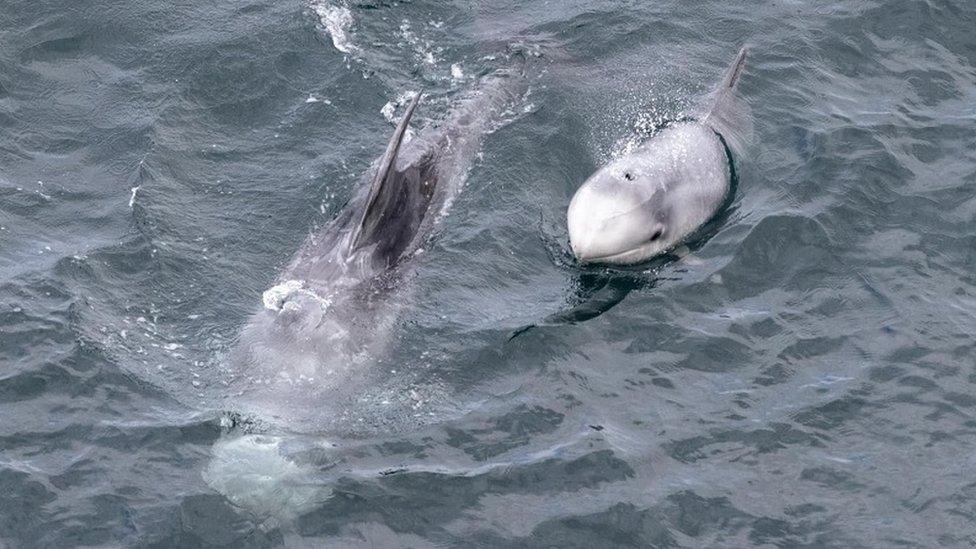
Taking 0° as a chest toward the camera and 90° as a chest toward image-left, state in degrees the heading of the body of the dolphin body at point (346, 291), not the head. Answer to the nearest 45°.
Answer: approximately 45°

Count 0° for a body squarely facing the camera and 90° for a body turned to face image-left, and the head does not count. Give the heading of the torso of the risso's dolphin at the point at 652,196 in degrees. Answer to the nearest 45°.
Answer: approximately 45°

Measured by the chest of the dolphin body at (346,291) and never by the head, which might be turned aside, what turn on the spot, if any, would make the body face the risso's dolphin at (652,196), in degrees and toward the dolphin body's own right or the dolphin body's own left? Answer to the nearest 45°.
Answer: approximately 135° to the dolphin body's own left

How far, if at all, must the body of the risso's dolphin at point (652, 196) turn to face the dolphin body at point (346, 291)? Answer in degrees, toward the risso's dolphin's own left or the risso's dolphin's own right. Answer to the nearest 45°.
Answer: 0° — it already faces it
